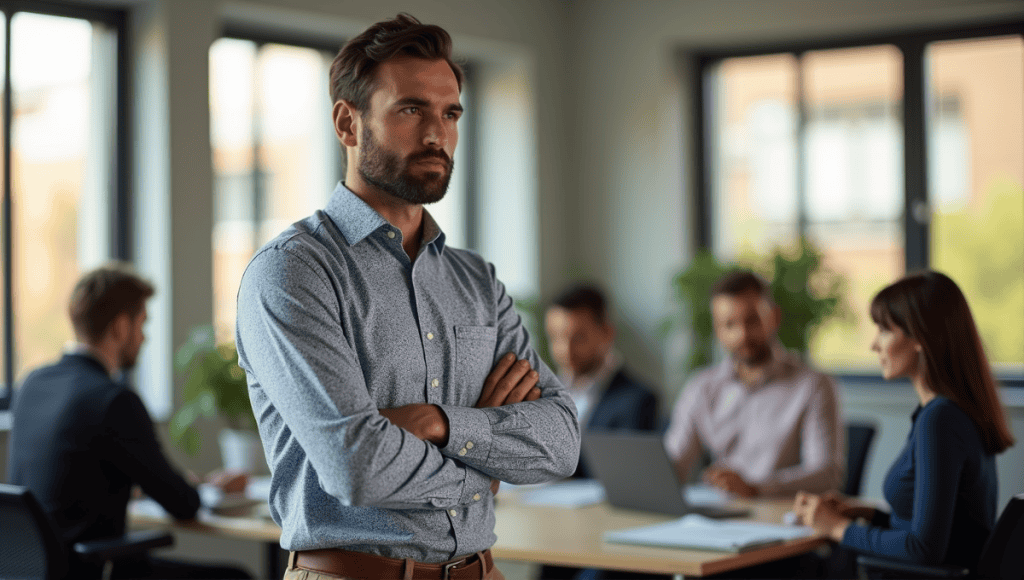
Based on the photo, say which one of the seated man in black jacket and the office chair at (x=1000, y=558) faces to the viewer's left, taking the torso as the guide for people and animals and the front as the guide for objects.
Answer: the office chair

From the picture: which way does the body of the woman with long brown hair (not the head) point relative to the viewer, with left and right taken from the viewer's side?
facing to the left of the viewer

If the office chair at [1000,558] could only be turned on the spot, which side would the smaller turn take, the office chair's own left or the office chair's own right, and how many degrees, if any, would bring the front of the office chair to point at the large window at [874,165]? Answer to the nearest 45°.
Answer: approximately 90° to the office chair's own right

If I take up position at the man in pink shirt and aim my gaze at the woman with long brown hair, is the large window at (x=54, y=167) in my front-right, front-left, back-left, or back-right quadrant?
back-right

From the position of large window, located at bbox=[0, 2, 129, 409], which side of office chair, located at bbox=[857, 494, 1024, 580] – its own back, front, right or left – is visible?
front

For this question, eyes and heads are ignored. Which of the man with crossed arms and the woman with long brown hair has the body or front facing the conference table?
the woman with long brown hair

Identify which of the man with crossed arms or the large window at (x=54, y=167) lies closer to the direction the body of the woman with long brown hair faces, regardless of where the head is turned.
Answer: the large window

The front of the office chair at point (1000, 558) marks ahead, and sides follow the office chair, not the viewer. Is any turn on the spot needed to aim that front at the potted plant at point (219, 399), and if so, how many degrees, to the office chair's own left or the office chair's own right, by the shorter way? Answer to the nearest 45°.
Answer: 0° — it already faces it

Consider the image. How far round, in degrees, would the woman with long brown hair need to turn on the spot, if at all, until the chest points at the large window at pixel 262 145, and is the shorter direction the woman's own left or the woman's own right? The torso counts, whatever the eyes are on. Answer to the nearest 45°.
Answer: approximately 45° to the woman's own right

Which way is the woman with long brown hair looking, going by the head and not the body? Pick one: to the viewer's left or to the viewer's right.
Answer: to the viewer's left

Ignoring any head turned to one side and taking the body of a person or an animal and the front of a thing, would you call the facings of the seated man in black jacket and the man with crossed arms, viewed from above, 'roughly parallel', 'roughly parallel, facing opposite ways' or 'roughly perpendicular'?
roughly perpendicular

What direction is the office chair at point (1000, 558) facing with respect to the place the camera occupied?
facing to the left of the viewer

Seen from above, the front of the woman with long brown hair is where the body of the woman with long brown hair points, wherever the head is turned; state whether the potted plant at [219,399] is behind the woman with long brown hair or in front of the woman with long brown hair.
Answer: in front

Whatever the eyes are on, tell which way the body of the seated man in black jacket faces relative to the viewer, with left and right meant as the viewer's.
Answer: facing away from the viewer and to the right of the viewer

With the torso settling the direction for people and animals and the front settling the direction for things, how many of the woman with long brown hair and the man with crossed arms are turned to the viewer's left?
1

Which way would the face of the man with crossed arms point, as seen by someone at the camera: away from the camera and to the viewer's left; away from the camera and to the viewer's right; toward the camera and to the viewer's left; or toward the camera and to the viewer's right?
toward the camera and to the viewer's right

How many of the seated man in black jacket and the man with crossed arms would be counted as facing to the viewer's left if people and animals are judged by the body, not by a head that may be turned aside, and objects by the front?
0

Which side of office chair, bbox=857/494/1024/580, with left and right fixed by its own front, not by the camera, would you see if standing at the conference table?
front

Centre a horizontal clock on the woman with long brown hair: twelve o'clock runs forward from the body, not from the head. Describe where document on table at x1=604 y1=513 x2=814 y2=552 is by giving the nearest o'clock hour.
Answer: The document on table is roughly at 12 o'clock from the woman with long brown hair.
